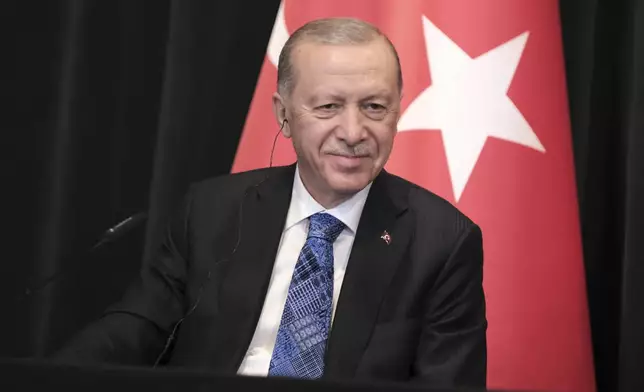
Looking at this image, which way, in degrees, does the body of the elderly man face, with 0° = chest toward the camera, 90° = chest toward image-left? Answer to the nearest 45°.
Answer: approximately 0°

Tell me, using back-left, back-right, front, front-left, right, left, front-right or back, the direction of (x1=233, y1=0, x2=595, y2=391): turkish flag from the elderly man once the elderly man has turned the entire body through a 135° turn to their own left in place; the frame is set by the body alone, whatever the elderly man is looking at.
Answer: front
